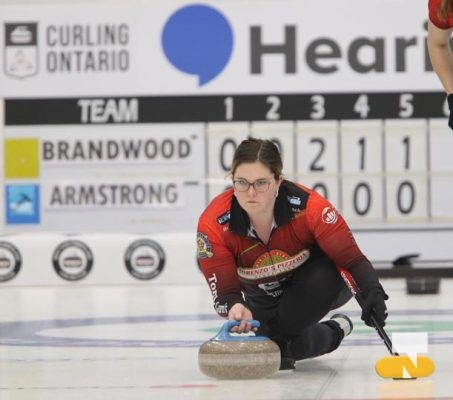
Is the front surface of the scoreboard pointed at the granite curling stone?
yes

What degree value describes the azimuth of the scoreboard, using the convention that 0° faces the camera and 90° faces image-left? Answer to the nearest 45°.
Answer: approximately 0°
